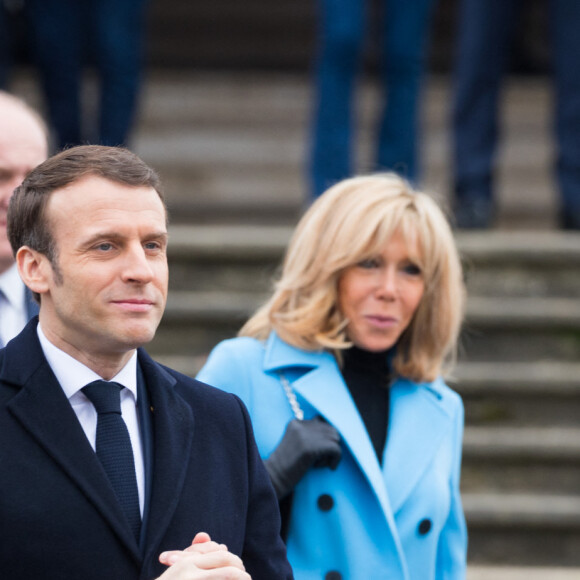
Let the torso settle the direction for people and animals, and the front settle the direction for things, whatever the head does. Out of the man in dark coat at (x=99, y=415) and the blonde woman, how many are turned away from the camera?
0

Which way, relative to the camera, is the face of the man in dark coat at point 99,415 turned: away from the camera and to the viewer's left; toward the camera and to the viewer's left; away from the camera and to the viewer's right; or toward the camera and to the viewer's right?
toward the camera and to the viewer's right

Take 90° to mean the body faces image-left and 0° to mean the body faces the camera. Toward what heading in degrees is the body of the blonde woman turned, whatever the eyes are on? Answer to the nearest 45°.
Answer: approximately 315°

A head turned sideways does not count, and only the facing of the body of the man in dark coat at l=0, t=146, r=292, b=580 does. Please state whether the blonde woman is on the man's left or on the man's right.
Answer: on the man's left

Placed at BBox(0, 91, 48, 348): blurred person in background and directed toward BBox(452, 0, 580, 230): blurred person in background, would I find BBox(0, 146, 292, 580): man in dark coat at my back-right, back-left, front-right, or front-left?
back-right

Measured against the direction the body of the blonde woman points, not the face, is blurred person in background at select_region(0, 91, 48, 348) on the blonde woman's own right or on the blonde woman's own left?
on the blonde woman's own right

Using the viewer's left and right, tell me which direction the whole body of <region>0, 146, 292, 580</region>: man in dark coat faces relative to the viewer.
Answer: facing the viewer and to the right of the viewer

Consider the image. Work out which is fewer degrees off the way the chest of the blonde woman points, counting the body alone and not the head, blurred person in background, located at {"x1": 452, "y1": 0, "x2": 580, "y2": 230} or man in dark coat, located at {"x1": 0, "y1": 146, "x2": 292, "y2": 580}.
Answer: the man in dark coat
